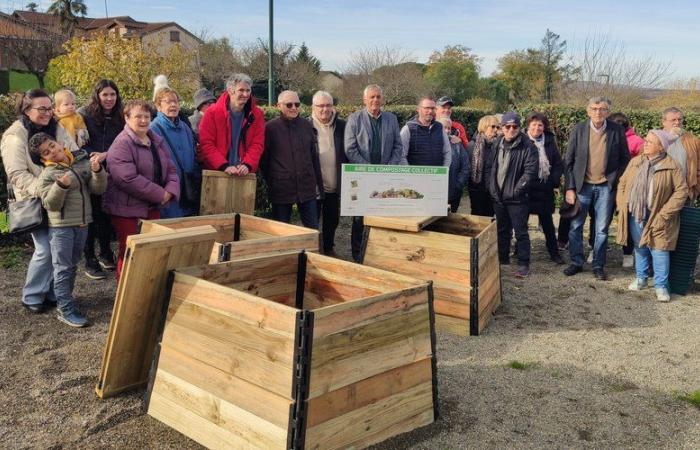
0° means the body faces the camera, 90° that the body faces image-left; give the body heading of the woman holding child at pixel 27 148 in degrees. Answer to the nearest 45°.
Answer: approximately 315°

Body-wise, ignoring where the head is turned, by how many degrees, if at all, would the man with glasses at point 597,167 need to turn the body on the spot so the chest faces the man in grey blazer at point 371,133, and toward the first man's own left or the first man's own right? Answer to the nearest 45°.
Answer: approximately 45° to the first man's own right

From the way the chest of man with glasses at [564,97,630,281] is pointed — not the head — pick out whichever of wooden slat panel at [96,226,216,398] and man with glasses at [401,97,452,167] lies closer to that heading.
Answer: the wooden slat panel

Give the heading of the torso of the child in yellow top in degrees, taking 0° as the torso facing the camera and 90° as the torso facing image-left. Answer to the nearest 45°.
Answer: approximately 315°

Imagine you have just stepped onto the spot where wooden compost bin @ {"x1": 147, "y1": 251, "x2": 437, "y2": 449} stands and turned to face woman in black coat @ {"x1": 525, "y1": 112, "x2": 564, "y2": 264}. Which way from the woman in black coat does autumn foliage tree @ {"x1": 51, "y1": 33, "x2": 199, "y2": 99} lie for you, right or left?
left

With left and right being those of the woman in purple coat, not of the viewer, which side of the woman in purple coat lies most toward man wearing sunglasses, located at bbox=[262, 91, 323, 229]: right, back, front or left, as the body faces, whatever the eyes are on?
left

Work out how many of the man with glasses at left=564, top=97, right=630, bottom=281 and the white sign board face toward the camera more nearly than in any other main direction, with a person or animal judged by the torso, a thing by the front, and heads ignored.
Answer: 2

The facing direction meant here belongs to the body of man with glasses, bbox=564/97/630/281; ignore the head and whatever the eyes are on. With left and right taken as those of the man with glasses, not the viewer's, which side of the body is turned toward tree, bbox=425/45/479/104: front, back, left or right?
back
